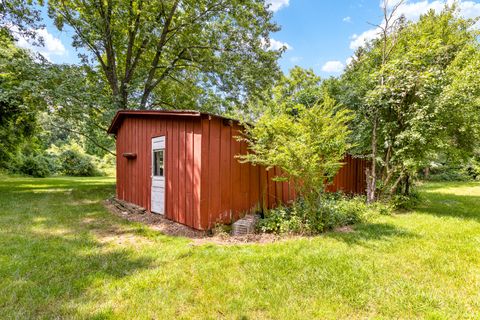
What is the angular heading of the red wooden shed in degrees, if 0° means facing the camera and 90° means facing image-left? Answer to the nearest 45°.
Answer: approximately 45°

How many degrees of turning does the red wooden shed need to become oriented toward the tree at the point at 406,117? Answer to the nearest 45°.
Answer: approximately 135° to its left

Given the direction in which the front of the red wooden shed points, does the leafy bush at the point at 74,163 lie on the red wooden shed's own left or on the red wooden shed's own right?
on the red wooden shed's own right

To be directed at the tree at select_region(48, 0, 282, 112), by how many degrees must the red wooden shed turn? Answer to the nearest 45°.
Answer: approximately 135° to its right

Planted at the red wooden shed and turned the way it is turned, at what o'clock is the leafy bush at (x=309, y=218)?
The leafy bush is roughly at 8 o'clock from the red wooden shed.

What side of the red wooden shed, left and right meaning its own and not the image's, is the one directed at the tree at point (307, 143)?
left

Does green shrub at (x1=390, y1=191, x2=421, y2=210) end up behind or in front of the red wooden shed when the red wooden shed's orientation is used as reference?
behind

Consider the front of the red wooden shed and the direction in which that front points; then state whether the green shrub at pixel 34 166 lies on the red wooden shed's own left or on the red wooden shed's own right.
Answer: on the red wooden shed's own right
